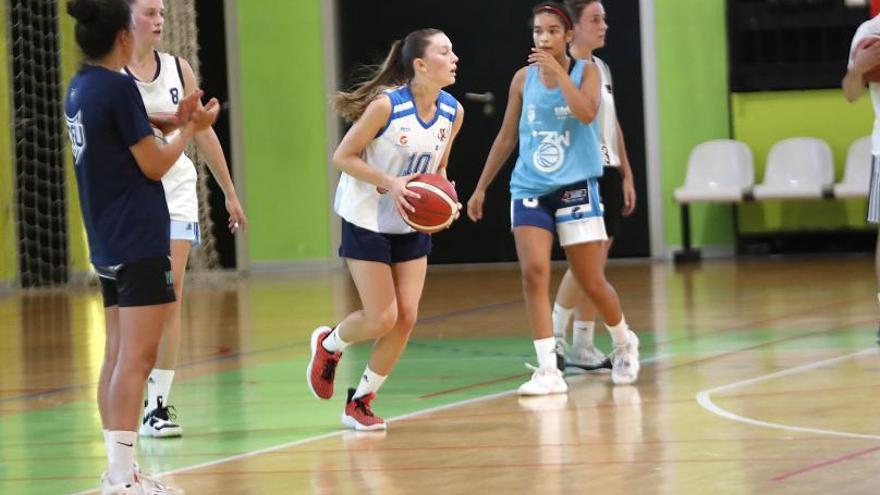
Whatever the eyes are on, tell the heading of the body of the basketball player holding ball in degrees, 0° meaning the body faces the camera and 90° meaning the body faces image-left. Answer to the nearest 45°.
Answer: approximately 315°
